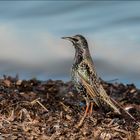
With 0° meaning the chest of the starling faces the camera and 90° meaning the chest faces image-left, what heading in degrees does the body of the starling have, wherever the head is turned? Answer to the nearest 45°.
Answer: approximately 90°
